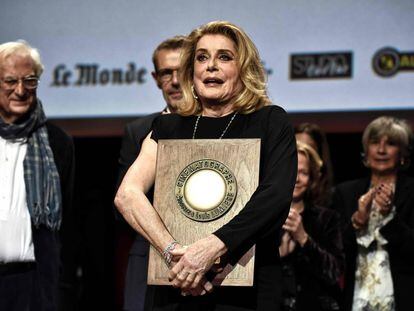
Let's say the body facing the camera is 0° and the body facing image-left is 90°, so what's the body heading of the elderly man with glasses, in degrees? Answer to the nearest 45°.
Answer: approximately 45°

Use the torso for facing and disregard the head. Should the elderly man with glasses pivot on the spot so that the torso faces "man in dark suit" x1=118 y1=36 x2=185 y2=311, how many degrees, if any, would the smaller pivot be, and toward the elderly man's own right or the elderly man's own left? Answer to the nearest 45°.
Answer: approximately 90° to the elderly man's own left

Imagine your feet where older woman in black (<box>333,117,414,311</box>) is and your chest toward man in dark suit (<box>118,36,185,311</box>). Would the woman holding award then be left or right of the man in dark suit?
left

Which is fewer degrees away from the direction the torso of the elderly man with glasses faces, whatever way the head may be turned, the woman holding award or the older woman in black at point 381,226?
the woman holding award

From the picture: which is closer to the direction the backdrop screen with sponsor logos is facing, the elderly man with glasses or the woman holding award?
the woman holding award

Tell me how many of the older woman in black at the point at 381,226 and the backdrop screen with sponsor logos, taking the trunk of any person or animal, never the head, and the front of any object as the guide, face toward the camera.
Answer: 2

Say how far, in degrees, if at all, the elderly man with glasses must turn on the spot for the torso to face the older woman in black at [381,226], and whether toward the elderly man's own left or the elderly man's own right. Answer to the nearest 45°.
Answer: approximately 135° to the elderly man's own left
